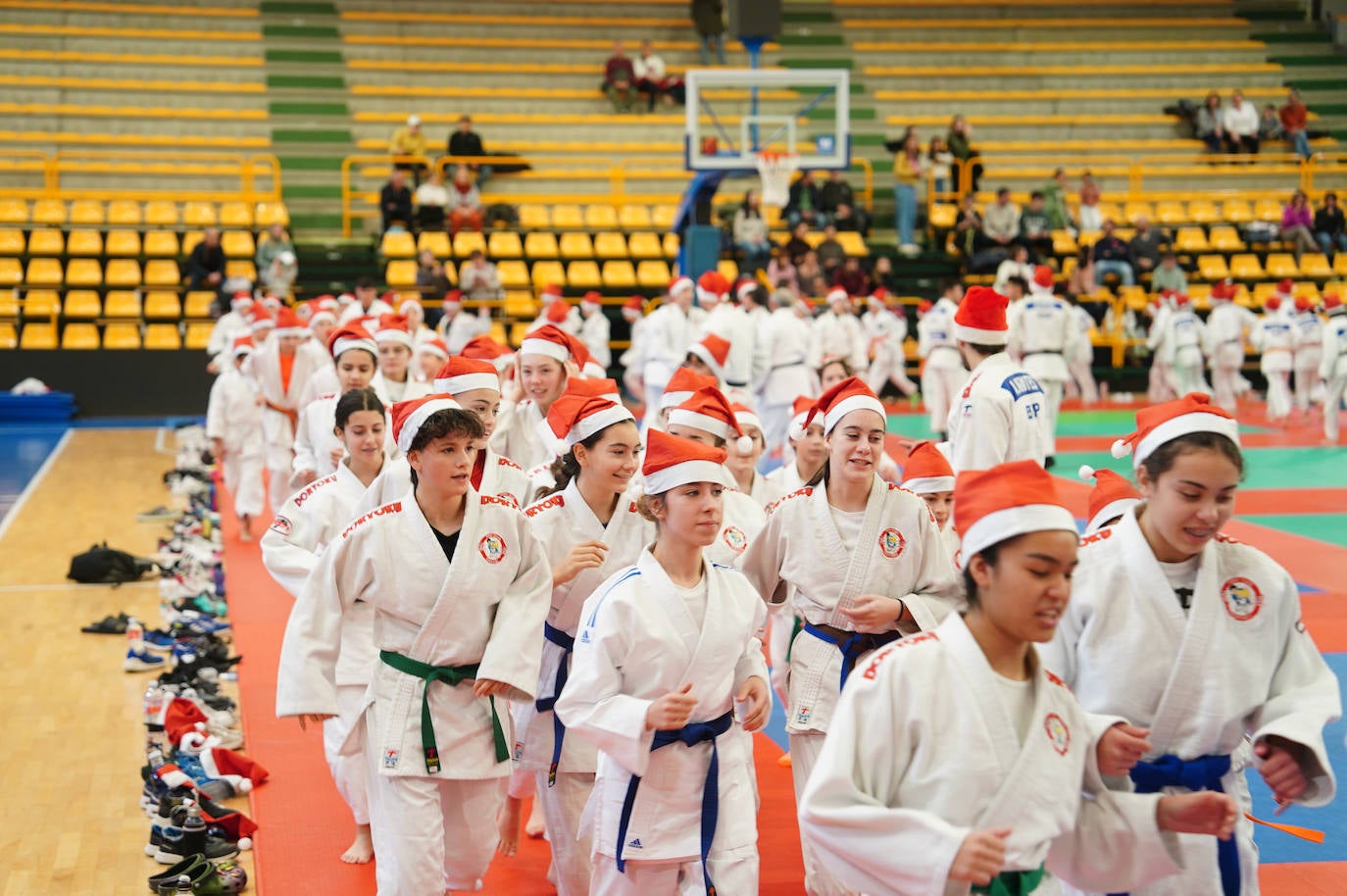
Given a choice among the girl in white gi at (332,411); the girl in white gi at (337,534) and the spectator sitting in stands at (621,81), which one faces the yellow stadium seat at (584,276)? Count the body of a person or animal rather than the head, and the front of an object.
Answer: the spectator sitting in stands

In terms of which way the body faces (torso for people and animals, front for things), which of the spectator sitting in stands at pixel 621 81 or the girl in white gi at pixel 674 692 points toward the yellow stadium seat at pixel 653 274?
the spectator sitting in stands

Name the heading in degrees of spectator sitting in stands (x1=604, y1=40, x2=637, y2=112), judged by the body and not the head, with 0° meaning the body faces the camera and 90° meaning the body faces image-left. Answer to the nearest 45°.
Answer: approximately 0°

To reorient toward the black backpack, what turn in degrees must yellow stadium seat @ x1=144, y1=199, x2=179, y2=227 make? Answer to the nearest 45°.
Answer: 0° — it already faces it

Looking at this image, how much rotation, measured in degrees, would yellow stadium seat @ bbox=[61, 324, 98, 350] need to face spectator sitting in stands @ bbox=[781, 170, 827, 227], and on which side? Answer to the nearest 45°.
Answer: approximately 90° to its left

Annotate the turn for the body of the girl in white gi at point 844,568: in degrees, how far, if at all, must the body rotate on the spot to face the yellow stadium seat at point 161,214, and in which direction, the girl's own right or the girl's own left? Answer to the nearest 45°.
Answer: approximately 135° to the girl's own right

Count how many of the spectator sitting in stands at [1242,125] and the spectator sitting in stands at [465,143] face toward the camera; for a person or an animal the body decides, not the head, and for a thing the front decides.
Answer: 2
